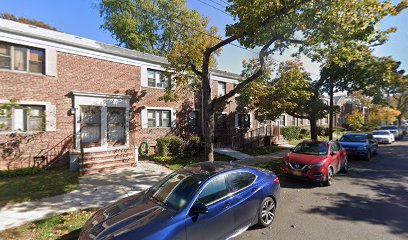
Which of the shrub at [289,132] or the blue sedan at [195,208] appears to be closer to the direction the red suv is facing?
the blue sedan

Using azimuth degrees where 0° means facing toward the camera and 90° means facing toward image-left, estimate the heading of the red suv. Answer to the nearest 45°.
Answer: approximately 45°

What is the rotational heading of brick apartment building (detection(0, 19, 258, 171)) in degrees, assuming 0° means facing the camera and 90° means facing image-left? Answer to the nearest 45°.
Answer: approximately 315°

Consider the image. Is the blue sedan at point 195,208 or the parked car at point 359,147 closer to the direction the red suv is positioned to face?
the blue sedan

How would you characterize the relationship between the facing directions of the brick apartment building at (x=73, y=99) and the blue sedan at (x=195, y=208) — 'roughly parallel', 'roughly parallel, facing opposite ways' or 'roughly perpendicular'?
roughly perpendicular
